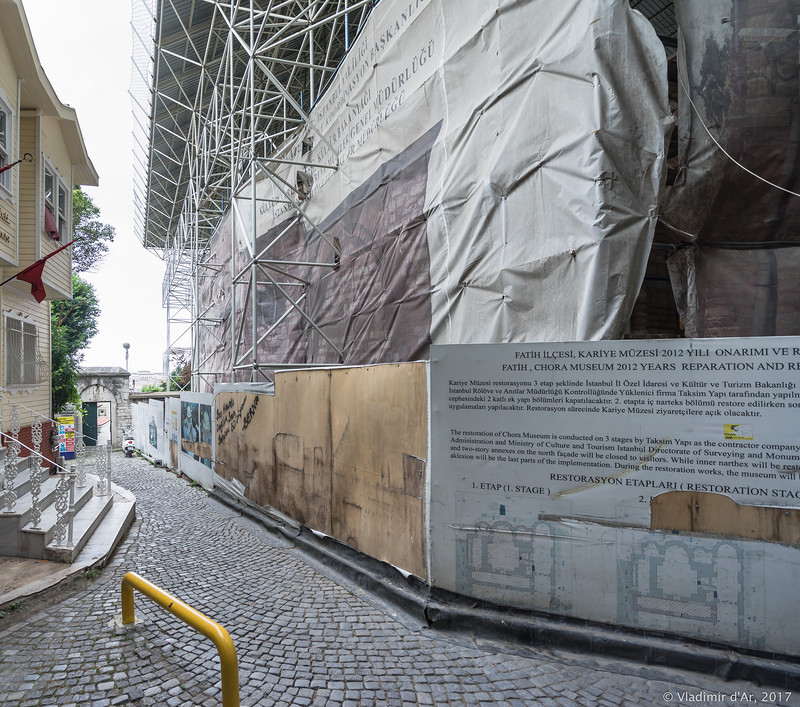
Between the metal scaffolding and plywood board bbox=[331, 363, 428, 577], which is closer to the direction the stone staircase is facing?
the plywood board

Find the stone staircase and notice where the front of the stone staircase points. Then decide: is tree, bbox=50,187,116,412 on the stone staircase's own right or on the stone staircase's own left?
on the stone staircase's own left

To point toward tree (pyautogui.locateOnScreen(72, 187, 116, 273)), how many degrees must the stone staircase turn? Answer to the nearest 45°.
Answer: approximately 135° to its left

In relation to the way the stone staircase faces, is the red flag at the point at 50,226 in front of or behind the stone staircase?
behind

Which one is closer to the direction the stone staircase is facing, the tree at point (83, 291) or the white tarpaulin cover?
the white tarpaulin cover

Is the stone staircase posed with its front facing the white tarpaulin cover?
yes

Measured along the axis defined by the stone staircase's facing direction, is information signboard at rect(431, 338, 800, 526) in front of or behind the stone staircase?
in front

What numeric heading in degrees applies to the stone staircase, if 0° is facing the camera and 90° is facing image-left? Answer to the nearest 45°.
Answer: approximately 315°

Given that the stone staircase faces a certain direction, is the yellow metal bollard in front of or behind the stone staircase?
in front

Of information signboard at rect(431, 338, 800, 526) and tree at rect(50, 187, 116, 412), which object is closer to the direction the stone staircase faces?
the information signboard

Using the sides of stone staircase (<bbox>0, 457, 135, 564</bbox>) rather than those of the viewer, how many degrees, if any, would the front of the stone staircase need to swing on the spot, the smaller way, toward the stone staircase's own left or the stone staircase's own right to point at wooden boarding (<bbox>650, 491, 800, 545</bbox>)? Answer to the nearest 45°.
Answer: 0° — it already faces it

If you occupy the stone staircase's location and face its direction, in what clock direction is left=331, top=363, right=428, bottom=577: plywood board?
The plywood board is roughly at 12 o'clock from the stone staircase.

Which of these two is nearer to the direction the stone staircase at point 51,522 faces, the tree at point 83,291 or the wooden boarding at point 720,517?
the wooden boarding
